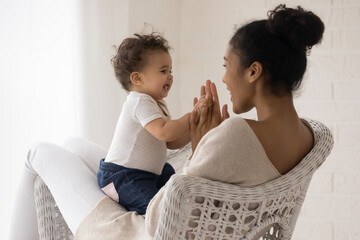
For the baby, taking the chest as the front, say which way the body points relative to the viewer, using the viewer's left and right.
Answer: facing to the right of the viewer

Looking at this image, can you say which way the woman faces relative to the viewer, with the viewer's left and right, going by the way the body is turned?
facing away from the viewer and to the left of the viewer

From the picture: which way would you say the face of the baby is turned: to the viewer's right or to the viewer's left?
to the viewer's right
